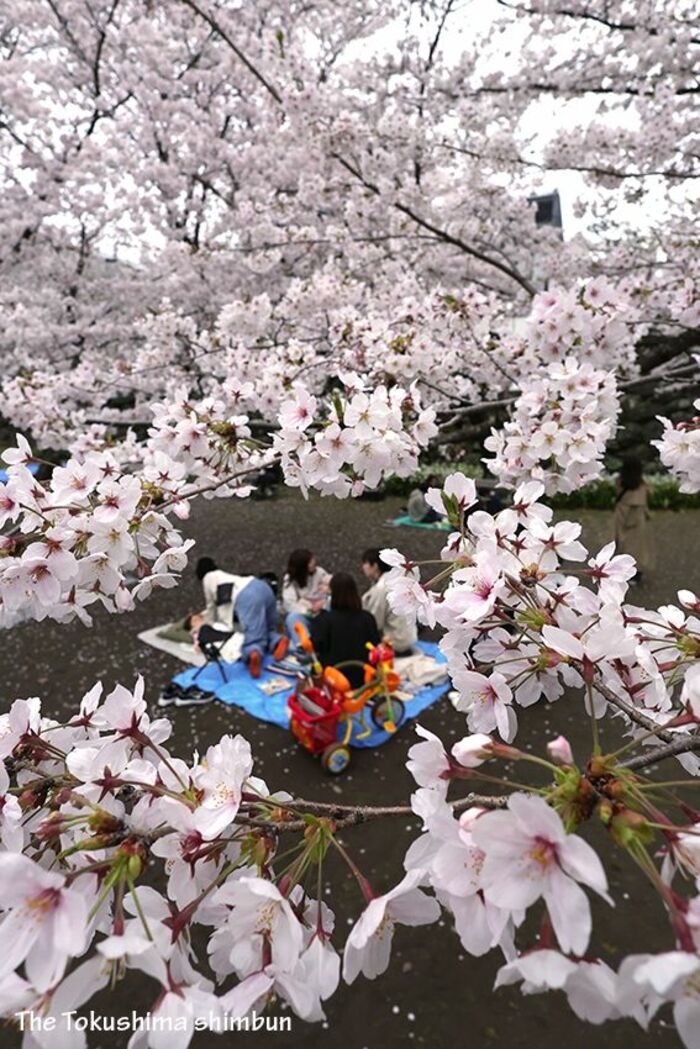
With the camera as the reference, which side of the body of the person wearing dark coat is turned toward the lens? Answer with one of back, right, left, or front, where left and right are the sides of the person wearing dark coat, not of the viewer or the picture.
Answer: back

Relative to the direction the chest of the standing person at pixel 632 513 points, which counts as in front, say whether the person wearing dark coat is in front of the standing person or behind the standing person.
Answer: behind

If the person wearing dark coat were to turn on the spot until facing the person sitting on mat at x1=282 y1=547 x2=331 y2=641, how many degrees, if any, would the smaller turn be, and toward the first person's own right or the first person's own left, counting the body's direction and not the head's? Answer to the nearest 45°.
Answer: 0° — they already face them

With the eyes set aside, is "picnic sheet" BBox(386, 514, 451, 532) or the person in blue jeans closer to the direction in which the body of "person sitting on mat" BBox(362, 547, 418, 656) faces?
the person in blue jeans

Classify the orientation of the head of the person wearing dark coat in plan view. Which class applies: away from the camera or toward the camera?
away from the camera

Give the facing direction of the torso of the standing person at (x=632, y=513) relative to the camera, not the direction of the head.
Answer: away from the camera

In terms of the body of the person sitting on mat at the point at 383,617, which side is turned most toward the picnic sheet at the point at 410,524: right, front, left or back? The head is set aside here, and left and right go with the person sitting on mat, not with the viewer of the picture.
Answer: right

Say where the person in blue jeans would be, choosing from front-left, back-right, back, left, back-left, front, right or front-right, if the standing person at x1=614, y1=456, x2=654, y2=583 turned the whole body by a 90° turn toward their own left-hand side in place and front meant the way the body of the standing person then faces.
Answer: front-left

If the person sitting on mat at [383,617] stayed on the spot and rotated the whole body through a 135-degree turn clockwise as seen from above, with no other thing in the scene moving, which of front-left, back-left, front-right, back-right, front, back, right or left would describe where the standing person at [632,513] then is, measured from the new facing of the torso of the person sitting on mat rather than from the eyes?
front

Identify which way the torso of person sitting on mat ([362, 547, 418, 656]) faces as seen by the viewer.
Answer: to the viewer's left

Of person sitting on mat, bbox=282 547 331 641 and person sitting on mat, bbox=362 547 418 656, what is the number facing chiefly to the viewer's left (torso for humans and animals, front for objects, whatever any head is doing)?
1
